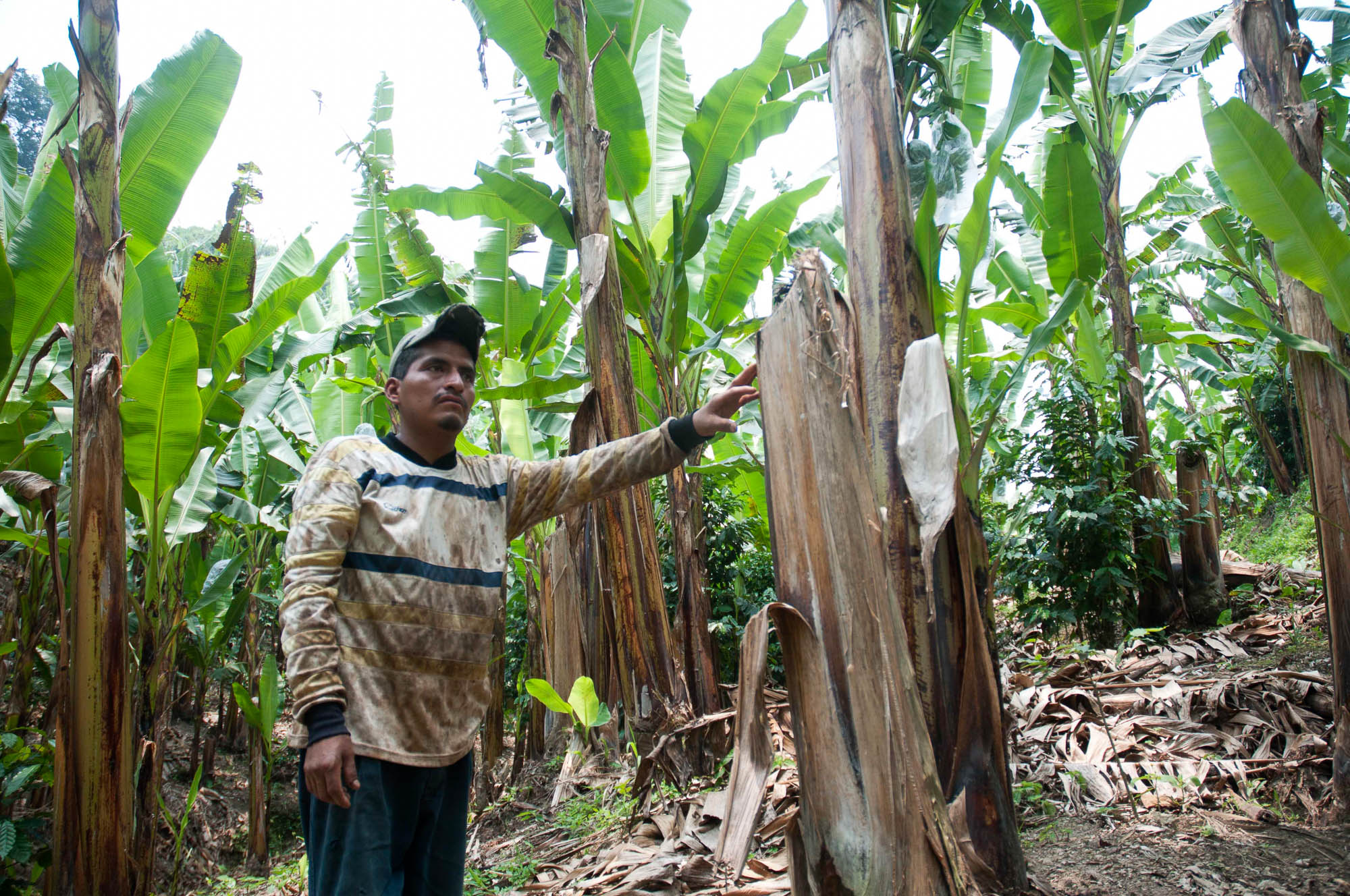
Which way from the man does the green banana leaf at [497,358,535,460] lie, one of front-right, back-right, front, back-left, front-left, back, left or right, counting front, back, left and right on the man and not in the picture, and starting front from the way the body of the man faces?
back-left

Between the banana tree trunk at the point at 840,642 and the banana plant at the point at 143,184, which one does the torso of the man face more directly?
the banana tree trunk

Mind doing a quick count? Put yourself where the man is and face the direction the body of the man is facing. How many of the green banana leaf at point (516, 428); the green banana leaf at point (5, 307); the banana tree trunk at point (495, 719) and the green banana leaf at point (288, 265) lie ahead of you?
0

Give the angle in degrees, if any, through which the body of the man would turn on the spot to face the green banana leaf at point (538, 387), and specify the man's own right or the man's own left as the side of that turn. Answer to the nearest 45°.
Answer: approximately 135° to the man's own left

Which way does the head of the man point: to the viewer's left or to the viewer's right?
to the viewer's right

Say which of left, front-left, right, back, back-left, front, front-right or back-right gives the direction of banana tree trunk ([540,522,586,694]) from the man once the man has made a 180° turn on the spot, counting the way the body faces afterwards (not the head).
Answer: front-right

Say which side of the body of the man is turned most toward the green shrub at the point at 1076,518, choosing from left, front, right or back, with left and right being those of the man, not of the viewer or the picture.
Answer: left

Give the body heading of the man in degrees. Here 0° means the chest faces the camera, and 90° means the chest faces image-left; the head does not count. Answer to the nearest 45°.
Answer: approximately 315°
